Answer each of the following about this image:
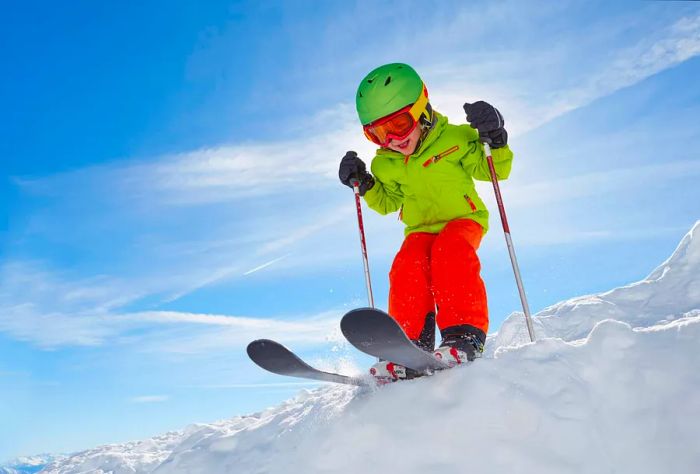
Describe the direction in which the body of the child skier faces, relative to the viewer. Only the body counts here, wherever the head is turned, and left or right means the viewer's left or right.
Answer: facing the viewer and to the left of the viewer

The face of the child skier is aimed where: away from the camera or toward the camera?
toward the camera
